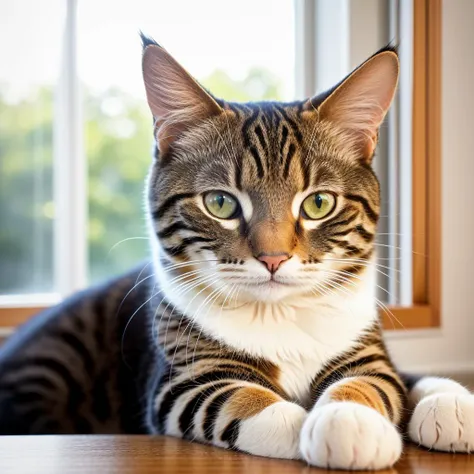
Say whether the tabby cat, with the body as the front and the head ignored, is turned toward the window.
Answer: no

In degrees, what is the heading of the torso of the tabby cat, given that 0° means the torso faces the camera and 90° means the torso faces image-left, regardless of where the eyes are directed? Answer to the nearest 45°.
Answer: approximately 315°
